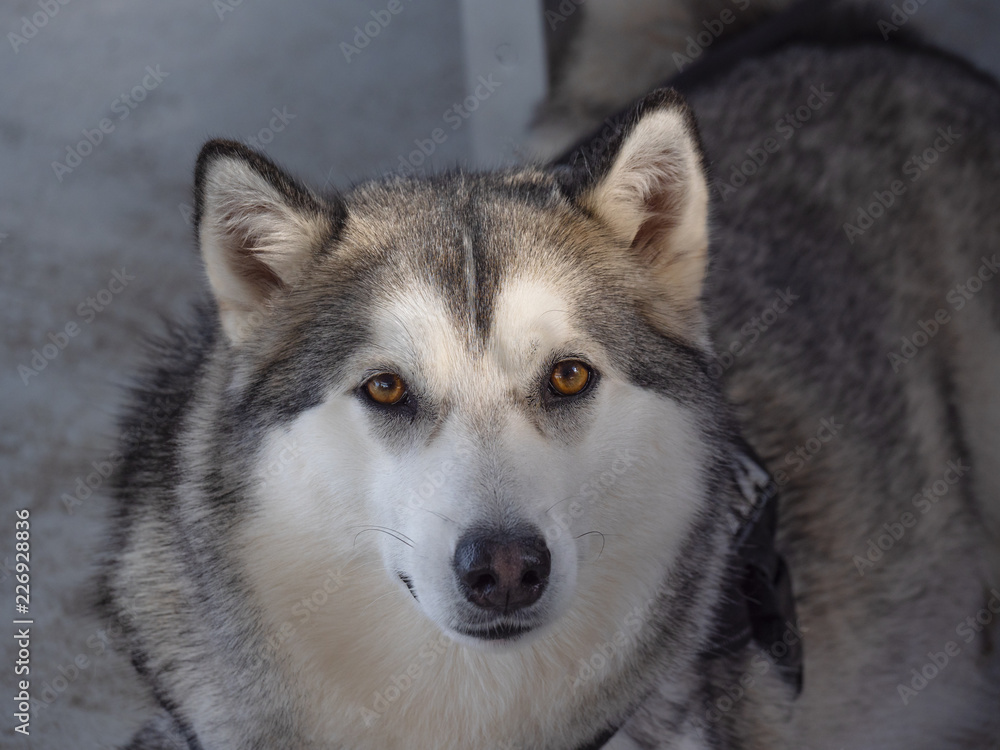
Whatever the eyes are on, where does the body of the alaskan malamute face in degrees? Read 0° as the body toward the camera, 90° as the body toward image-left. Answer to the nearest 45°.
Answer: approximately 45°
